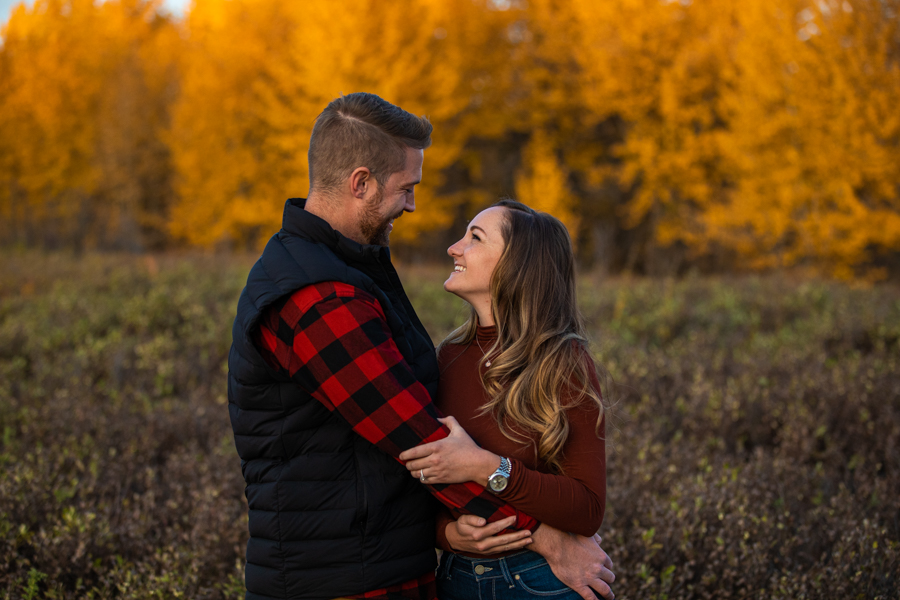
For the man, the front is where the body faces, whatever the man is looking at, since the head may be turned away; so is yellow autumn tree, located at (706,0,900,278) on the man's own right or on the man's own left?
on the man's own left

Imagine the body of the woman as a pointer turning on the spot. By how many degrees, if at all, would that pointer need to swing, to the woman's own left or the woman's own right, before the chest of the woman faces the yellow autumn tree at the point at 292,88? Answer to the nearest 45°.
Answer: approximately 135° to the woman's own right

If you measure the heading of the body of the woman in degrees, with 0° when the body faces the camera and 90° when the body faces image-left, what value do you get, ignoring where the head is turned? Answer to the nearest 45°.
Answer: approximately 45°

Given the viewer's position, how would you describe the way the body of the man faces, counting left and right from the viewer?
facing to the right of the viewer

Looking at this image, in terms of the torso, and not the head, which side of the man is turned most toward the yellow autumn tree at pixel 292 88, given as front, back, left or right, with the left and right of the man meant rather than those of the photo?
left

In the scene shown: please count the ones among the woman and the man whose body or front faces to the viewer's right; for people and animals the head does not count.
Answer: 1

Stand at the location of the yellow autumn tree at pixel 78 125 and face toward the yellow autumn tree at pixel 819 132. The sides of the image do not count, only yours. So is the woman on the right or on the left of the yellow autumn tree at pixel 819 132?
right

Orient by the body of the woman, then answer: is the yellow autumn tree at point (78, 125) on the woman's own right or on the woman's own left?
on the woman's own right

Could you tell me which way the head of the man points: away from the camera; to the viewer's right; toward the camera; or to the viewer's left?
to the viewer's right
